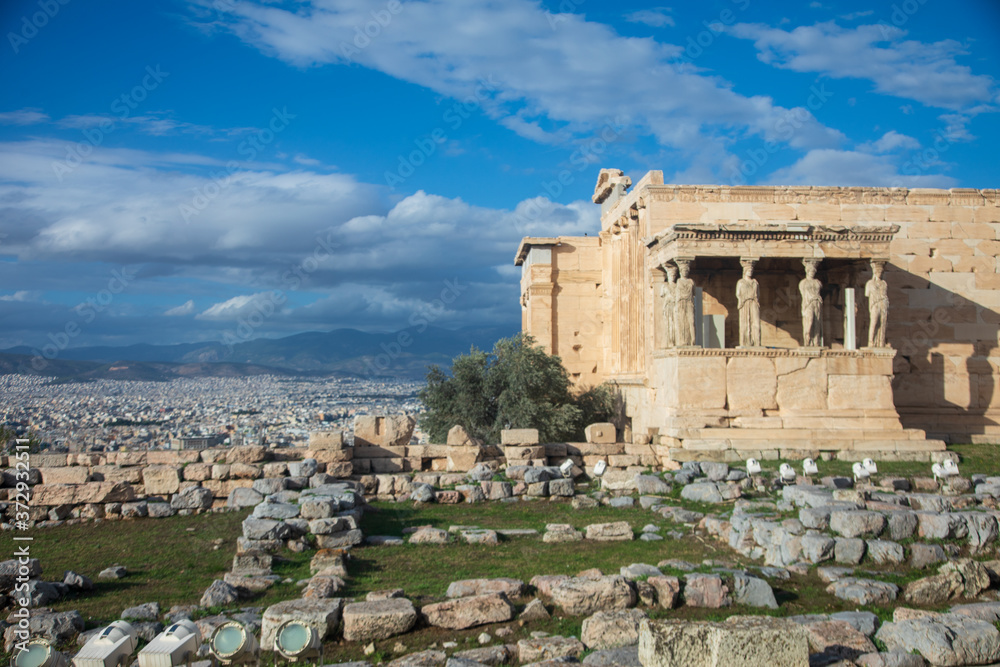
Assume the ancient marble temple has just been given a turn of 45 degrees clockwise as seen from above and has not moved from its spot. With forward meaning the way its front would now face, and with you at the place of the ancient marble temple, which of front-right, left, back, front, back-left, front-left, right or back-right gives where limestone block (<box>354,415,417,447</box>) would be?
front

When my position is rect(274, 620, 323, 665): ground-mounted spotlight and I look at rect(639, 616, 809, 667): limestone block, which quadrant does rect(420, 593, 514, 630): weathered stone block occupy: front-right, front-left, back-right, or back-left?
front-left

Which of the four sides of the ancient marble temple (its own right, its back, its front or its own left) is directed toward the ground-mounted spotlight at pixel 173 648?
front

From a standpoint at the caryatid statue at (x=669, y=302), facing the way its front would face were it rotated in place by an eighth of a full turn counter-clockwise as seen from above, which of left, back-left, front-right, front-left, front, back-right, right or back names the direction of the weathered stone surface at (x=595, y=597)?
front-right

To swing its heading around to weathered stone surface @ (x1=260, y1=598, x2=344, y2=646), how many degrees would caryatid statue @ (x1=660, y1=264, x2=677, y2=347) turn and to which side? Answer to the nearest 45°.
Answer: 0° — it already faces it

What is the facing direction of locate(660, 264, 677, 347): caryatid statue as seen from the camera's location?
facing the viewer

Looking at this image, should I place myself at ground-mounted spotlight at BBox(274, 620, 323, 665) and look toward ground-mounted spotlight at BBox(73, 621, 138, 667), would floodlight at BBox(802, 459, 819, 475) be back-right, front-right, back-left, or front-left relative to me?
back-right

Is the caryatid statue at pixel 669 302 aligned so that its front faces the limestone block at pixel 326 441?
no

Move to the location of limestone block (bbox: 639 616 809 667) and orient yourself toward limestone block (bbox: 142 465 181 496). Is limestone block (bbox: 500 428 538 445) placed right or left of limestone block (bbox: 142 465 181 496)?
right

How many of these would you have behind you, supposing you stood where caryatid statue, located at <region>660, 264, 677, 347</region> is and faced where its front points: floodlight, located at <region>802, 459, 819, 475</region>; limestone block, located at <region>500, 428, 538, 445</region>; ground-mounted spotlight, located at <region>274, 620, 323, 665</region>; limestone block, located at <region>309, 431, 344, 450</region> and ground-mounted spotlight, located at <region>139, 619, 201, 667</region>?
0

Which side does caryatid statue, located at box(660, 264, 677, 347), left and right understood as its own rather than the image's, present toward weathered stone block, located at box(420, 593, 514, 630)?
front

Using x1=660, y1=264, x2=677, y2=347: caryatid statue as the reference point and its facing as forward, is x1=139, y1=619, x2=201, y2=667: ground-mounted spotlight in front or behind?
in front

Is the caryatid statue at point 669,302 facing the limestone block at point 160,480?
no

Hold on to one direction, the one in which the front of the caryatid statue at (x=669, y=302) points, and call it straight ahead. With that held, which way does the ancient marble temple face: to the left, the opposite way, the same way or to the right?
the same way

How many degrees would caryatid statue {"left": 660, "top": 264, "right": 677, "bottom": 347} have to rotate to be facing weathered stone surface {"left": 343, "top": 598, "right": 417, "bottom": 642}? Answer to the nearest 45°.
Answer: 0° — it already faces it

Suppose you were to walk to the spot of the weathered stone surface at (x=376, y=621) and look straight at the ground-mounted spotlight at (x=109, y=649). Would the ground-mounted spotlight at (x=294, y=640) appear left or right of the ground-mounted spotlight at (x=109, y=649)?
left

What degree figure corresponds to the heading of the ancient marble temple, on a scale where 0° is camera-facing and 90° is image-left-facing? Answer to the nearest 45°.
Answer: approximately 0°
